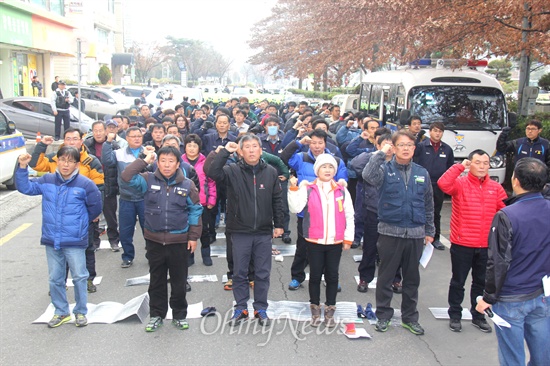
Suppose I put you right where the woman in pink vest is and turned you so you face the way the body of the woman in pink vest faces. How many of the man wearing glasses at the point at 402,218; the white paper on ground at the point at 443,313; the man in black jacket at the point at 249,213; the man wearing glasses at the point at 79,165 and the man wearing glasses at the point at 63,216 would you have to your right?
3

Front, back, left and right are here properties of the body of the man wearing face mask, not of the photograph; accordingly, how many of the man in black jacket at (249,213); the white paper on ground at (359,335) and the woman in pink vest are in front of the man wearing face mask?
3

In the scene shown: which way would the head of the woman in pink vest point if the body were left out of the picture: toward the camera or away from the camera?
toward the camera

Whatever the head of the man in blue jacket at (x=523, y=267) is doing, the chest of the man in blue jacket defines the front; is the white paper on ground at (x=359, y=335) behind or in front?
in front

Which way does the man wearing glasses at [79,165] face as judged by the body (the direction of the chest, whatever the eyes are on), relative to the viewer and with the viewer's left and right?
facing the viewer

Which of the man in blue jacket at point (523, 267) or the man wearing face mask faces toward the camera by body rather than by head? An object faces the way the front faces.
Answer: the man wearing face mask

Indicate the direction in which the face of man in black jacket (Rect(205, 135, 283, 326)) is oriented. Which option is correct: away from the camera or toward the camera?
toward the camera

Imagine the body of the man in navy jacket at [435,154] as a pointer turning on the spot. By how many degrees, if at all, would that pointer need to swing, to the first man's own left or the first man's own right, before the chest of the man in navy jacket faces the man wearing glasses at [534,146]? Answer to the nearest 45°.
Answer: approximately 135° to the first man's own left

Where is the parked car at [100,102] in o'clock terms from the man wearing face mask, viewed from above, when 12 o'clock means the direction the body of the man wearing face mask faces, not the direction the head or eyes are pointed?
The parked car is roughly at 5 o'clock from the man wearing face mask.

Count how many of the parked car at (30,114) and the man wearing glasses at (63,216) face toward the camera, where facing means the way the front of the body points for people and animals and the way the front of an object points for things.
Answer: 1

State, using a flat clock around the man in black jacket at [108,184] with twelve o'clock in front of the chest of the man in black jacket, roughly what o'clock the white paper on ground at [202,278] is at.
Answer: The white paper on ground is roughly at 11 o'clock from the man in black jacket.

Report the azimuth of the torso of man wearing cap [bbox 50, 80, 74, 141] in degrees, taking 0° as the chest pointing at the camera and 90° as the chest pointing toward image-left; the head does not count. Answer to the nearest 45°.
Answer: approximately 0°

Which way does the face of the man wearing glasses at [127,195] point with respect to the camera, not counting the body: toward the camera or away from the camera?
toward the camera

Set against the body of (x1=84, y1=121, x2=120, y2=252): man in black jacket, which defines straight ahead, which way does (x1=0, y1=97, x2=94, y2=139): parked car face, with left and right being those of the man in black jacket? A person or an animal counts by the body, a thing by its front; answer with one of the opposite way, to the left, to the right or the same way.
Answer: to the left

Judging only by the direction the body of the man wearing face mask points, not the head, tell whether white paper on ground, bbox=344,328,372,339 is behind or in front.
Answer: in front

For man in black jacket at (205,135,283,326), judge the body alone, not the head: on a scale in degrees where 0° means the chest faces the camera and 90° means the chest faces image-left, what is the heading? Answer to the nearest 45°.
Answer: approximately 0°

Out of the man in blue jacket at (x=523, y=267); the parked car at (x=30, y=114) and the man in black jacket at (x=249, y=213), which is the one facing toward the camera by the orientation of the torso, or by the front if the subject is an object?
the man in black jacket

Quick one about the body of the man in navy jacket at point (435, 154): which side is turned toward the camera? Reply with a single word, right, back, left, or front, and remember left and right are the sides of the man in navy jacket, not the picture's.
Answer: front

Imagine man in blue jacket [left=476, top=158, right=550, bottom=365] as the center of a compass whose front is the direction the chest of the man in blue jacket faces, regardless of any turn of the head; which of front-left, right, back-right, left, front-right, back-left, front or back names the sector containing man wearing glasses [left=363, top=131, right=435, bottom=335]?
front

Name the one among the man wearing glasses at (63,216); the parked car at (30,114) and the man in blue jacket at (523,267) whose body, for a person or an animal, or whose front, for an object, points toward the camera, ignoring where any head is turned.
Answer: the man wearing glasses
